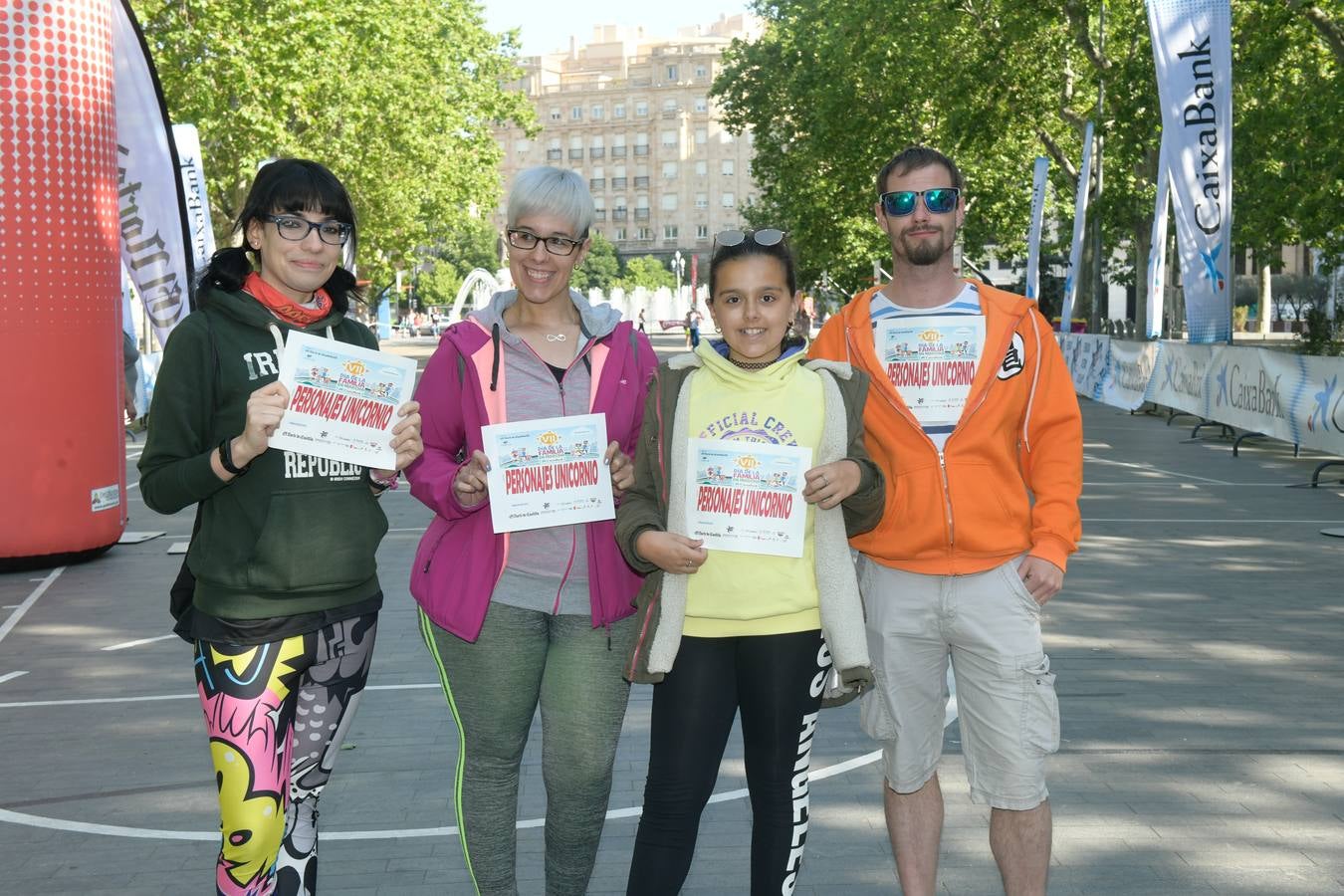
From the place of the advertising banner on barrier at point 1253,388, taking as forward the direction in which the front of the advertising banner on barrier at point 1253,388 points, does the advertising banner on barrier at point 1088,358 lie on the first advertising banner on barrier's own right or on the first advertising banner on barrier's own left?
on the first advertising banner on barrier's own right

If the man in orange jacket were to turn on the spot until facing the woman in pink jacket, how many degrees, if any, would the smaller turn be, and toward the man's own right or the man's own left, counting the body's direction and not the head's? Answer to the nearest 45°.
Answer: approximately 90° to the man's own right

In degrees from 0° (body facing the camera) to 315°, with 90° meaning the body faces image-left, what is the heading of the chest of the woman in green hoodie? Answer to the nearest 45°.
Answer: approximately 315°

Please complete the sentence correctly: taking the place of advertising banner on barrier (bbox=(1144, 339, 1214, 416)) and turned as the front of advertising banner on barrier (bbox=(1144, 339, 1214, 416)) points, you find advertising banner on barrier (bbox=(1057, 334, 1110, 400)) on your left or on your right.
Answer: on your right

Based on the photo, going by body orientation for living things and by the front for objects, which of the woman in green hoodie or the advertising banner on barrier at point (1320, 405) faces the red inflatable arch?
the advertising banner on barrier

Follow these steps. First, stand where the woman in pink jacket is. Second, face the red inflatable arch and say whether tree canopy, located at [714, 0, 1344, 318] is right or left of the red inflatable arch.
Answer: right

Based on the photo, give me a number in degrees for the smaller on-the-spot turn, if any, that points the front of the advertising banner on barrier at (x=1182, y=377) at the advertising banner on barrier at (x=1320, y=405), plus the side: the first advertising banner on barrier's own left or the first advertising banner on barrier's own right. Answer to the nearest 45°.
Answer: approximately 45° to the first advertising banner on barrier's own left

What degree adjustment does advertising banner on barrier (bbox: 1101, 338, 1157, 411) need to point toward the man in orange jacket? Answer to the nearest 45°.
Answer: approximately 45° to its left

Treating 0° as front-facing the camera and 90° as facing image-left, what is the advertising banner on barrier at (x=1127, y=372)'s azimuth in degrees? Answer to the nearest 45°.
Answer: approximately 45°
